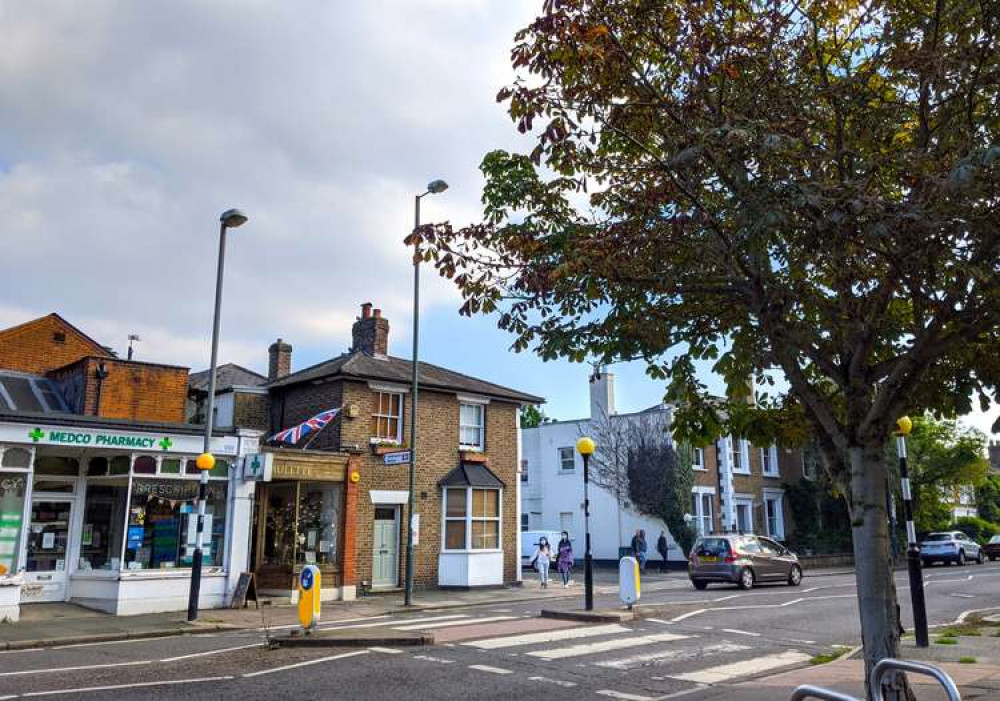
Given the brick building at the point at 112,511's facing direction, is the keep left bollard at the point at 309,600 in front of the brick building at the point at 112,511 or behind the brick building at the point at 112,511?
in front

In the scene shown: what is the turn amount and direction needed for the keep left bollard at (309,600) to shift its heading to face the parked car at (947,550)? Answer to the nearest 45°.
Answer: approximately 180°

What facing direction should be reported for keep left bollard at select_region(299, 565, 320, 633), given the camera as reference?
facing the viewer and to the left of the viewer

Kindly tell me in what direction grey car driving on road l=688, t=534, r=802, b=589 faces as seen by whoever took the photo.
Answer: facing away from the viewer and to the right of the viewer

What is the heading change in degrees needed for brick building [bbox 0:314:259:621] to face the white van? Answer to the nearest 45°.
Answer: approximately 135° to its left

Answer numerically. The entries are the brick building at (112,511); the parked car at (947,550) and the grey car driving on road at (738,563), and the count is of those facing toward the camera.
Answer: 1

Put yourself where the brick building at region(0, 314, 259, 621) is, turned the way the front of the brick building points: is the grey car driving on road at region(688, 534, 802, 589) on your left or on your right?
on your left

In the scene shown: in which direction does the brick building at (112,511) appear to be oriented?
toward the camera

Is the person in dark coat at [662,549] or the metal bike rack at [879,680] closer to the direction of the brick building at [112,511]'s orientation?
the metal bike rack

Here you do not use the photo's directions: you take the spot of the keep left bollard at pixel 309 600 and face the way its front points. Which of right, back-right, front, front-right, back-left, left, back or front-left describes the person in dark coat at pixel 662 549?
back
